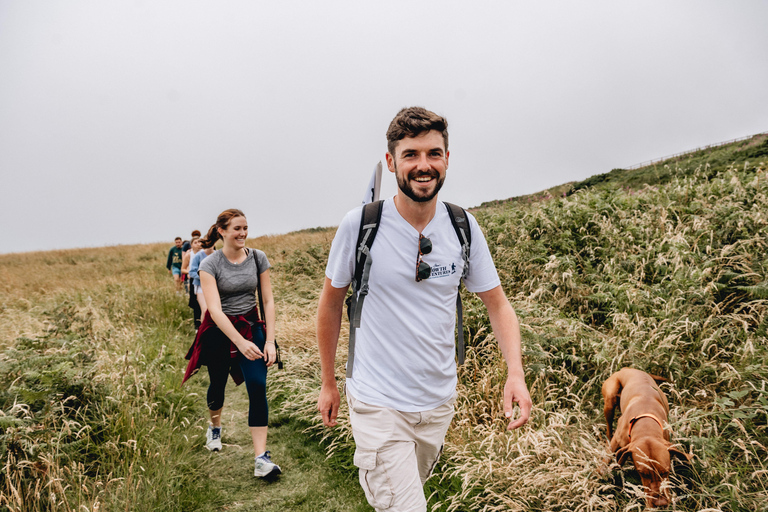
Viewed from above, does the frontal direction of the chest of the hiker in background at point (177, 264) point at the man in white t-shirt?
yes

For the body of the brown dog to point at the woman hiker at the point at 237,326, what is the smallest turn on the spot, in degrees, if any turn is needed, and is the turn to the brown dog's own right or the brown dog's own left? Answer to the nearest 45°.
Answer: approximately 90° to the brown dog's own right

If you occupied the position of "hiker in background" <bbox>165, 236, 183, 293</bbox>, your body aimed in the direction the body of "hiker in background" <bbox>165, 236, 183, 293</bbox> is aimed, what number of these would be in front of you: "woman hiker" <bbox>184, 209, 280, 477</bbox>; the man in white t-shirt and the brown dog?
3

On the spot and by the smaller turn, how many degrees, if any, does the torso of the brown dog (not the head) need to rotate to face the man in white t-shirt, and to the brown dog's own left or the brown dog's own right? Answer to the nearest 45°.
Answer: approximately 45° to the brown dog's own right

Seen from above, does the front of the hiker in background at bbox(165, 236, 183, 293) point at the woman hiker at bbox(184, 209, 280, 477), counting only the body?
yes

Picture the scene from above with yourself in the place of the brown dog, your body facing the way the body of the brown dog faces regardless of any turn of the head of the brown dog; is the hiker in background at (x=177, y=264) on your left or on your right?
on your right

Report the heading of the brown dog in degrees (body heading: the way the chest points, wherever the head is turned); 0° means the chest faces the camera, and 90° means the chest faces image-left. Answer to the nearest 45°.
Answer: approximately 0°

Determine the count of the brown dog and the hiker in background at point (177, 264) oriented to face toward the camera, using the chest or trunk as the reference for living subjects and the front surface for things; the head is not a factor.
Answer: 2
